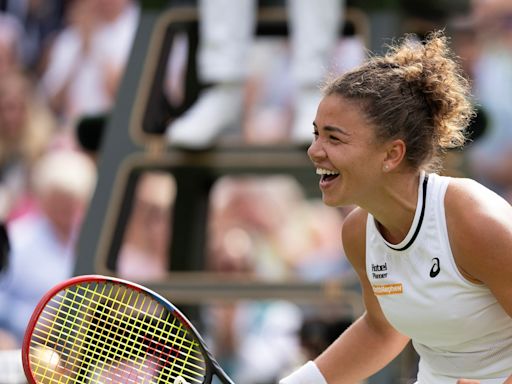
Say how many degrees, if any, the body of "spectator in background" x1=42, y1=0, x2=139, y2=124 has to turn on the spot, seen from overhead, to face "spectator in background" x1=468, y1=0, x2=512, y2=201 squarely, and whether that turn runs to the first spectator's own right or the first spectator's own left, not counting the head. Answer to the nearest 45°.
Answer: approximately 45° to the first spectator's own left

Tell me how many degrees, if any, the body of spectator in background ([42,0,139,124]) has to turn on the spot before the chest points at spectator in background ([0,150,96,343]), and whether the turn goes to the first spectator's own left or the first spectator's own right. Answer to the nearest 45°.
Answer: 0° — they already face them

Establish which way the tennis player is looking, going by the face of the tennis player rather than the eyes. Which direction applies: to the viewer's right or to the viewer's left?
to the viewer's left

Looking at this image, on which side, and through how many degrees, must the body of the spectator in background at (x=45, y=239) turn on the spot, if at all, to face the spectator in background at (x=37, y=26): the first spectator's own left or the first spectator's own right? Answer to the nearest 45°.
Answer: approximately 135° to the first spectator's own left

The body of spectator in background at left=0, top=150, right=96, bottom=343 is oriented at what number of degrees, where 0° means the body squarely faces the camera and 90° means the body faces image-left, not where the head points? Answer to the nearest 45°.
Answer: approximately 315°
